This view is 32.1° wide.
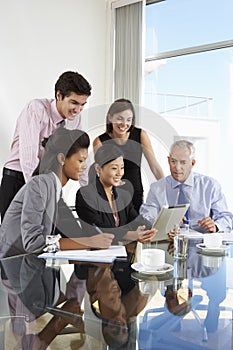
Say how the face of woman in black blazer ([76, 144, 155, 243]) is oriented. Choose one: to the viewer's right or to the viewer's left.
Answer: to the viewer's right

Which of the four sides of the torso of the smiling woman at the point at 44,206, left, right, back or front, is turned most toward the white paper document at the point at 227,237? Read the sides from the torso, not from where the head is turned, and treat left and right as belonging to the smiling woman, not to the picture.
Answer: front

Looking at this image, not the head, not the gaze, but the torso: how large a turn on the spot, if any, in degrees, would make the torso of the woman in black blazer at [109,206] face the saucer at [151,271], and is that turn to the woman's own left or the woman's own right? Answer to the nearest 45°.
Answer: approximately 45° to the woman's own right

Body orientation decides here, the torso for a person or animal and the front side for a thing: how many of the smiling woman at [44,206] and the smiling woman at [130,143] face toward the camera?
1

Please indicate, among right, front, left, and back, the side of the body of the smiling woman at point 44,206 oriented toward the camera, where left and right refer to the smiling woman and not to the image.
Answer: right

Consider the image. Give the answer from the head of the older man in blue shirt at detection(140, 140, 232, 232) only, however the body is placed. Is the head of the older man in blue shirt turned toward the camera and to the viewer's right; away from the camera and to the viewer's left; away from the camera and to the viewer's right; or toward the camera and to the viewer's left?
toward the camera and to the viewer's left

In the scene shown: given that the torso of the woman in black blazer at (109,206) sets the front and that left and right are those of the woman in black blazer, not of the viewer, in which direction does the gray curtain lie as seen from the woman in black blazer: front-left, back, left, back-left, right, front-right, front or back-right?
back-left

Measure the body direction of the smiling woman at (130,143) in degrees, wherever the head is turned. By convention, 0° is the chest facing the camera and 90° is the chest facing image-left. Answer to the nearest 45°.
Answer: approximately 0°

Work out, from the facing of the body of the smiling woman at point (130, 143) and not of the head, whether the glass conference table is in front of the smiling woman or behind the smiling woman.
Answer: in front

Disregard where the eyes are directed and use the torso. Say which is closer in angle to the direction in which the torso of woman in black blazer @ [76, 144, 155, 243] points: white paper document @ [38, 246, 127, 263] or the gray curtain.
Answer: the white paper document

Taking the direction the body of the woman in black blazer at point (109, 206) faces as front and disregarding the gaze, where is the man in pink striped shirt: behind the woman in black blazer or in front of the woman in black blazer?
behind

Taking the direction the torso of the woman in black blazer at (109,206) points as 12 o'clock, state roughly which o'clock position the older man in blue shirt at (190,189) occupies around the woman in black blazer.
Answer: The older man in blue shirt is roughly at 9 o'clock from the woman in black blazer.

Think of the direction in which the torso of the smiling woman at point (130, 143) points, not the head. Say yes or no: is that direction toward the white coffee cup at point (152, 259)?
yes

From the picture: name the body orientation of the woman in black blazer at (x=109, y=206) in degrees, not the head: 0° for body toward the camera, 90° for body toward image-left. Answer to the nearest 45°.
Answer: approximately 315°

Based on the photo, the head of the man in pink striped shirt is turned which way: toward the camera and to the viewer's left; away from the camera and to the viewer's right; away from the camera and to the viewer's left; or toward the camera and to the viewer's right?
toward the camera and to the viewer's right
